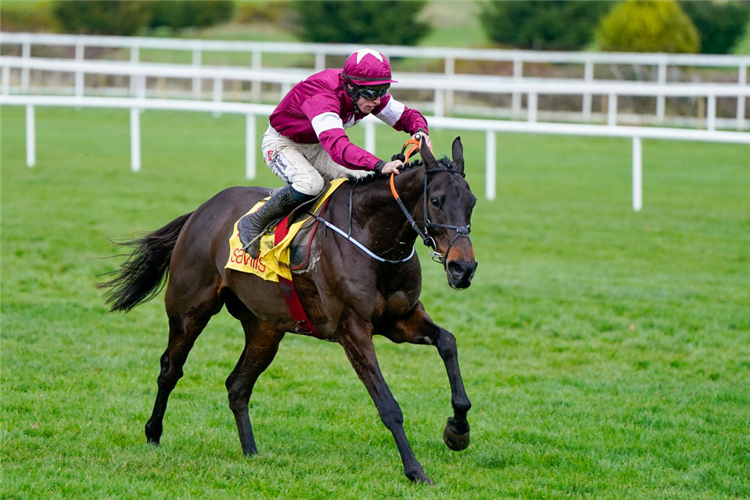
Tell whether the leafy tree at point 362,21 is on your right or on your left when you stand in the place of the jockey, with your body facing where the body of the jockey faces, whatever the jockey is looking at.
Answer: on your left

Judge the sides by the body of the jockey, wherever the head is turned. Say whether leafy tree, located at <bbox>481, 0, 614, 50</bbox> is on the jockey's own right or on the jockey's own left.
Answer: on the jockey's own left

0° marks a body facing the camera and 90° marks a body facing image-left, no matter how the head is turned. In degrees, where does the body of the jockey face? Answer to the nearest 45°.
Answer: approximately 315°

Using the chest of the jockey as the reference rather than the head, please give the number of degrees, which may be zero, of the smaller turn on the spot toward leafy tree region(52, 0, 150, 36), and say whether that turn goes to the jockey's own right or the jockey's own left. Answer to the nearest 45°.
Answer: approximately 135° to the jockey's own left

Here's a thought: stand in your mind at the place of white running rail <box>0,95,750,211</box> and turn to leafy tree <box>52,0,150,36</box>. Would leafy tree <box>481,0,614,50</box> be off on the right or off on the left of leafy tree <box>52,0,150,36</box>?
right

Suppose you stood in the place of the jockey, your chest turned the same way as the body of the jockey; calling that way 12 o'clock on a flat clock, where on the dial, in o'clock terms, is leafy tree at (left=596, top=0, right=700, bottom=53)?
The leafy tree is roughly at 8 o'clock from the jockey.

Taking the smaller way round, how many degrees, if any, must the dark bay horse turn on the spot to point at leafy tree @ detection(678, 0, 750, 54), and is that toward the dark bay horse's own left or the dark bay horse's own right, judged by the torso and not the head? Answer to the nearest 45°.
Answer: approximately 90° to the dark bay horse's own left

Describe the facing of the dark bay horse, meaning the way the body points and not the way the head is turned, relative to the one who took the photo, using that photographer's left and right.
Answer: facing the viewer and to the right of the viewer
